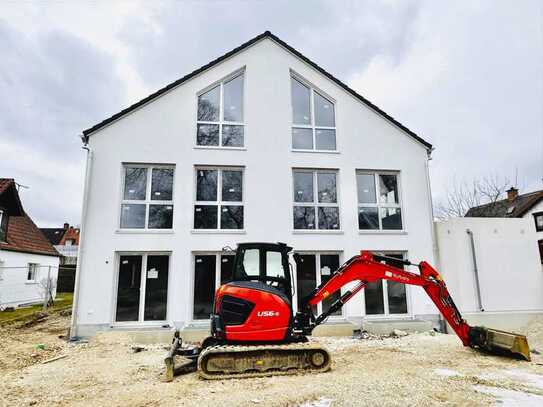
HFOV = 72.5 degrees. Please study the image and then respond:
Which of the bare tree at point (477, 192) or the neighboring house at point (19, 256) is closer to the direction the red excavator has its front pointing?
the bare tree

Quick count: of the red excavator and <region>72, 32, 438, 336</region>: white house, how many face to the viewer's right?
1

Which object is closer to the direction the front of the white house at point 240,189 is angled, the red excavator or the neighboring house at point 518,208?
the red excavator

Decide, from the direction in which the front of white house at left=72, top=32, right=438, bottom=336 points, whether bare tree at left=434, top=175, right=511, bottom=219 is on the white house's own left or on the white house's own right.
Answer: on the white house's own left

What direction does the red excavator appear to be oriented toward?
to the viewer's right

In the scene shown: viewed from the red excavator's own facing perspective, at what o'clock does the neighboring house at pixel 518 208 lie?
The neighboring house is roughly at 10 o'clock from the red excavator.

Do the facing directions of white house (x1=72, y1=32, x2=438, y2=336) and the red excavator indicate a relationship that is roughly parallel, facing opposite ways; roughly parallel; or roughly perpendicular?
roughly perpendicular

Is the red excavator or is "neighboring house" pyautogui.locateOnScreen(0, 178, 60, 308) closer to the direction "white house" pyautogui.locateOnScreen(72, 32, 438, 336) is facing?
the red excavator

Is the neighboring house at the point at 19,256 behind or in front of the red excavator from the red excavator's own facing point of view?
behind

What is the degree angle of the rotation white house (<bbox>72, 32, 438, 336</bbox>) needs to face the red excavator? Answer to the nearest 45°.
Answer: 0° — it already faces it
